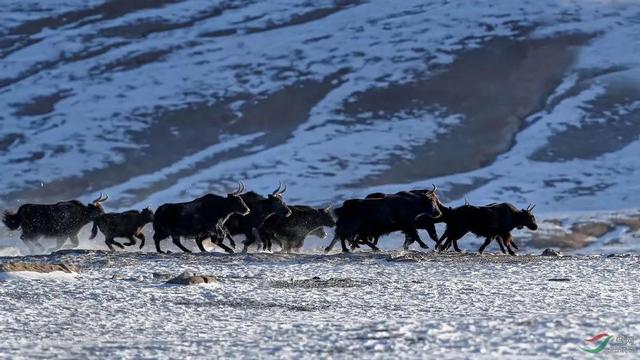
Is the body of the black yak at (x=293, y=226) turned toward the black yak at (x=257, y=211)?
no

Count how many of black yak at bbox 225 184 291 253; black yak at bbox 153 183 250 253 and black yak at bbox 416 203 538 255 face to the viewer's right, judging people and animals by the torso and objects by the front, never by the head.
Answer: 3

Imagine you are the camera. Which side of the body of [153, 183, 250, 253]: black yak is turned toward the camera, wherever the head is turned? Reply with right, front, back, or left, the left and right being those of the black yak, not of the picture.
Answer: right

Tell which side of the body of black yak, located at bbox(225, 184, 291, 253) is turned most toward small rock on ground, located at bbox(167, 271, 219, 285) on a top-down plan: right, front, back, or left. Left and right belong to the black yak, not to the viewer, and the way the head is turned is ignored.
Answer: right

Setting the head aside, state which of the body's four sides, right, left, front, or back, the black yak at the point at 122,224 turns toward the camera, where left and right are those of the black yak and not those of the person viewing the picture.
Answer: right

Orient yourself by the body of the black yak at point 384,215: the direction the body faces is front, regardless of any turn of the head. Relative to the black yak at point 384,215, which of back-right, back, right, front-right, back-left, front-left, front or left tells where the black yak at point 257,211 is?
back

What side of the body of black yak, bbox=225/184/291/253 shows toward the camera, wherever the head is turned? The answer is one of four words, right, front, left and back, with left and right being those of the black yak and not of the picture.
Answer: right

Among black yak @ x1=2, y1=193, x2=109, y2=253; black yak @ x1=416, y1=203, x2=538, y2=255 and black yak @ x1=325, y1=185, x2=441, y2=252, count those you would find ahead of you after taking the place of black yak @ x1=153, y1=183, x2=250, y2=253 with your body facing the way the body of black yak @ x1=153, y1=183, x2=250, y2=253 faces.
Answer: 2

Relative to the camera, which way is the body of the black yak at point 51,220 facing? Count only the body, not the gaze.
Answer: to the viewer's right

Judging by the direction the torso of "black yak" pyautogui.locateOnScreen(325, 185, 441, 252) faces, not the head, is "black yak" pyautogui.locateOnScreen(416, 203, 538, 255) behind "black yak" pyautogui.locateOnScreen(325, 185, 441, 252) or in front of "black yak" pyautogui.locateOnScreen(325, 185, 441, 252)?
in front

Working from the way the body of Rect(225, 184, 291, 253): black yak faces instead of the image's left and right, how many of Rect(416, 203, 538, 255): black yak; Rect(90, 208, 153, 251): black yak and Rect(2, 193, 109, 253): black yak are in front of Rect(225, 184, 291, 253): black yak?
1

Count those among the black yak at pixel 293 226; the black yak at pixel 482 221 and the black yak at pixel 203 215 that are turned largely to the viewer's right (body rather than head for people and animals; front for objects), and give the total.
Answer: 3

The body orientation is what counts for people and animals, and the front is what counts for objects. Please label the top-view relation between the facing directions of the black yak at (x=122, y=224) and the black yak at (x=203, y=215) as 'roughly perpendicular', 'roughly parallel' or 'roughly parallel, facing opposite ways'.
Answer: roughly parallel

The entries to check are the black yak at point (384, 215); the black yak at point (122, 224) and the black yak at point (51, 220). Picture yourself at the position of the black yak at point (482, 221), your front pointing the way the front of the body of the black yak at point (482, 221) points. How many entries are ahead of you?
0

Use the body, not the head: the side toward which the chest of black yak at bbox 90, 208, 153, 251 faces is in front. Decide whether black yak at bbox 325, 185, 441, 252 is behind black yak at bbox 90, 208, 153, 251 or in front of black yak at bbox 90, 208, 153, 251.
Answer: in front

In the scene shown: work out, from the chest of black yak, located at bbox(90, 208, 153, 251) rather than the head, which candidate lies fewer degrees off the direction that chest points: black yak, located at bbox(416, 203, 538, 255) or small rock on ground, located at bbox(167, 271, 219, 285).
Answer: the black yak

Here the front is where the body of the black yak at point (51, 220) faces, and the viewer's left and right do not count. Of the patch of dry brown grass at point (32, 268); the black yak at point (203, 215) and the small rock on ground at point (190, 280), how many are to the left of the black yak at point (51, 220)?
0

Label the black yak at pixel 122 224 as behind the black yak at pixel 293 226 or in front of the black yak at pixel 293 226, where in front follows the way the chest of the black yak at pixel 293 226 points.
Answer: behind

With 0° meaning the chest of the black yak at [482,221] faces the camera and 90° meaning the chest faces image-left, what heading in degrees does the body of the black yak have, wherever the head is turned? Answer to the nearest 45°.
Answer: approximately 270°

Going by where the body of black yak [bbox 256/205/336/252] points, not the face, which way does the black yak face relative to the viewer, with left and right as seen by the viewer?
facing to the right of the viewer

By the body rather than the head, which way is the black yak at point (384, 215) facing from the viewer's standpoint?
to the viewer's right

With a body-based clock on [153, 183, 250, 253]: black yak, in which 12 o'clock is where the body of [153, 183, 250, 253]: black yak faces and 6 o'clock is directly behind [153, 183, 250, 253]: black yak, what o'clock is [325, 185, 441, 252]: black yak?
[325, 185, 441, 252]: black yak is roughly at 12 o'clock from [153, 183, 250, 253]: black yak.

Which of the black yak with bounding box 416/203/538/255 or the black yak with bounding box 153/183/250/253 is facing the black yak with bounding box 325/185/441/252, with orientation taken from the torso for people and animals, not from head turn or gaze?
the black yak with bounding box 153/183/250/253
